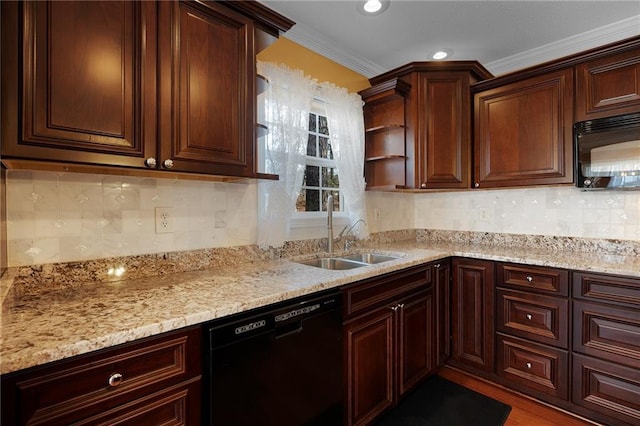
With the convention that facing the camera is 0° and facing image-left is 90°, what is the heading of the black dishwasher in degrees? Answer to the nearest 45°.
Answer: approximately 315°

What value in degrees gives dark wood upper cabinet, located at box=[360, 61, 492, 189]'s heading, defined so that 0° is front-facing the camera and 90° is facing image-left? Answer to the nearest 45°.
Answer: approximately 0°

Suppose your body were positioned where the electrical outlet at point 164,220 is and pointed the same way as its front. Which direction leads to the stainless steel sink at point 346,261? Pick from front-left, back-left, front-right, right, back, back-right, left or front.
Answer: left

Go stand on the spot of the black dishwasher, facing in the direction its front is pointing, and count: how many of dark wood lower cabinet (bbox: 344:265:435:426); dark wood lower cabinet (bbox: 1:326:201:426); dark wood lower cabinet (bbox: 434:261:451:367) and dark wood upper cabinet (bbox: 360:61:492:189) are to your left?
3

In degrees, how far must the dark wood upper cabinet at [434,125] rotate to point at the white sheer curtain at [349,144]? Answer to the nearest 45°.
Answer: approximately 45° to its right

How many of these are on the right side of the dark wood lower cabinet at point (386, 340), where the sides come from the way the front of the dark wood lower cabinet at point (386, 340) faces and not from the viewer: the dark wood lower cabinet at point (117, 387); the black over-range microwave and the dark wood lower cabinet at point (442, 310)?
1

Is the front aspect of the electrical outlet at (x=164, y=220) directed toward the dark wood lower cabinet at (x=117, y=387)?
yes

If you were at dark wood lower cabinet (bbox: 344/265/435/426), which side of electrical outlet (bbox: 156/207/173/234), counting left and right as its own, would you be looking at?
left

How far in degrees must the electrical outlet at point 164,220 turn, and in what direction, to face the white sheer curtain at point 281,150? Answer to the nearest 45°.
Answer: approximately 90° to its left

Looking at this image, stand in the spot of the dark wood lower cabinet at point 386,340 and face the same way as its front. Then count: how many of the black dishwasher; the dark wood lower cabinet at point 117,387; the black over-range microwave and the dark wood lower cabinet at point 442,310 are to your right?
2

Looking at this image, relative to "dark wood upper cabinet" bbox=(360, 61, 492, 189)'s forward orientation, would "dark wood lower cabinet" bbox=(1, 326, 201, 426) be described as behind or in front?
in front

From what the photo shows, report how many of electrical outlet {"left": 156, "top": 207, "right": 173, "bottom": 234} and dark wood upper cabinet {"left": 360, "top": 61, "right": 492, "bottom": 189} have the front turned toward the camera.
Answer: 2
